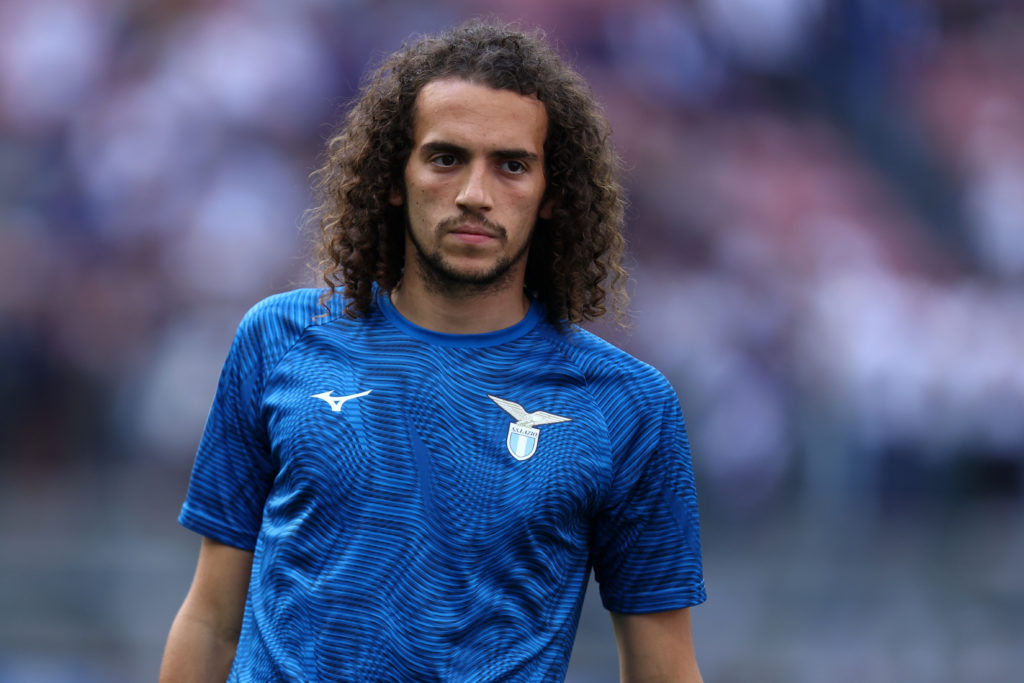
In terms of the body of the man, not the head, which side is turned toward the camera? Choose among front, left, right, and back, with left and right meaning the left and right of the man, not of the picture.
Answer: front
